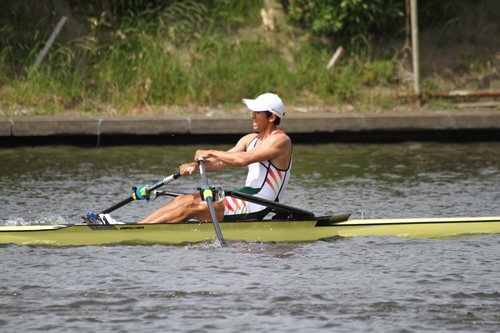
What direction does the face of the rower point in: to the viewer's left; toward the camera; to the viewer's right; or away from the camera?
to the viewer's left

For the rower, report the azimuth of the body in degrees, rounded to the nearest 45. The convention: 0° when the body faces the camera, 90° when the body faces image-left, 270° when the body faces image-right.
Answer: approximately 90°
